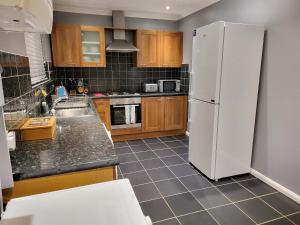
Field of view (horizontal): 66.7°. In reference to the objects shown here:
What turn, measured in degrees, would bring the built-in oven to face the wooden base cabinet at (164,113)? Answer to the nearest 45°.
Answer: approximately 90° to its left

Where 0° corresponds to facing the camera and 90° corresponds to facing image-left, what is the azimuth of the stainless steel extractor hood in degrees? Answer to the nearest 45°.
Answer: approximately 0°

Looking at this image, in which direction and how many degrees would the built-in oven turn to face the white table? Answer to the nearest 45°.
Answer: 0° — it already faces it

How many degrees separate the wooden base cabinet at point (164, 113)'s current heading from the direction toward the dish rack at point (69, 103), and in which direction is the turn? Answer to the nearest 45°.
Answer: approximately 45° to its right

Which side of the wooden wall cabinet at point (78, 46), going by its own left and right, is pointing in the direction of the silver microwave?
left

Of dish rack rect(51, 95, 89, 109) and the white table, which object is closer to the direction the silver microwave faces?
the white table
